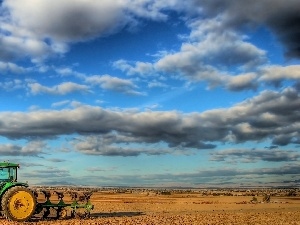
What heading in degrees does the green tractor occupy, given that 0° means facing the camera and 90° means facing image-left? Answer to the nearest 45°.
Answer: approximately 90°
